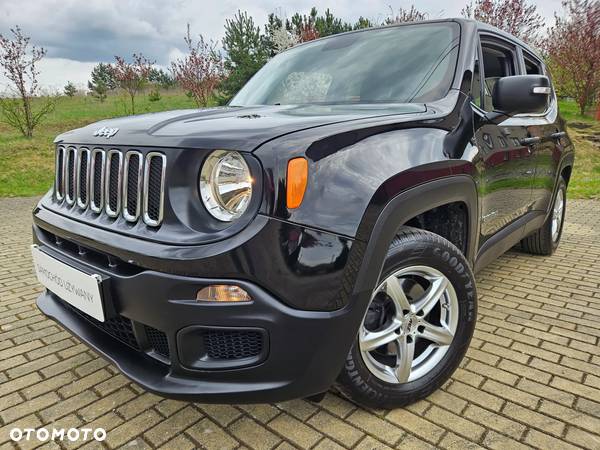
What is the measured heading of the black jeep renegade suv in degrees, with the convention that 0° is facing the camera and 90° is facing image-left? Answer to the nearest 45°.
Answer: approximately 45°

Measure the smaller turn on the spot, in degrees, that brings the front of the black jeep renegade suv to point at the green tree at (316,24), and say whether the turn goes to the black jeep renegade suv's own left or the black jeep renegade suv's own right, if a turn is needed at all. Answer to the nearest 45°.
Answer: approximately 135° to the black jeep renegade suv's own right

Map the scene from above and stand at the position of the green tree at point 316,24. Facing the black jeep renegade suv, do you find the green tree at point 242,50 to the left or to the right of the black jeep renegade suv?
right

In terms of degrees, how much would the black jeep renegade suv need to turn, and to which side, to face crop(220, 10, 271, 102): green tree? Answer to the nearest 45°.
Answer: approximately 135° to its right
